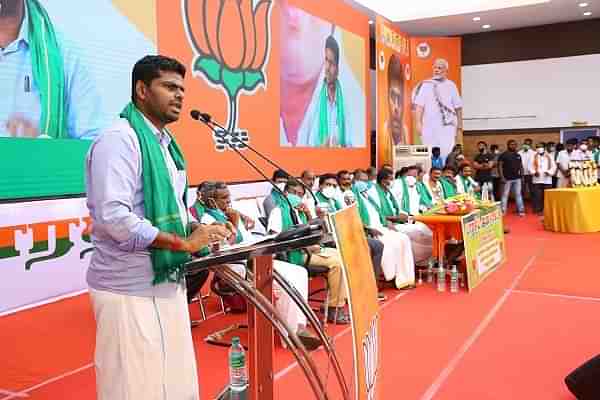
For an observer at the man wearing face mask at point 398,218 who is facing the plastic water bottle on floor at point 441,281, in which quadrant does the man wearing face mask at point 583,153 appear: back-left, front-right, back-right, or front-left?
back-left

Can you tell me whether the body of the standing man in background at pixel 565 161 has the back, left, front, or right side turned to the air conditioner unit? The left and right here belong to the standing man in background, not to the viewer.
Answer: right

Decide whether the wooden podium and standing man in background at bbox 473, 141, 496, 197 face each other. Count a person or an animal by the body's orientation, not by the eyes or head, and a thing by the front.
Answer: no

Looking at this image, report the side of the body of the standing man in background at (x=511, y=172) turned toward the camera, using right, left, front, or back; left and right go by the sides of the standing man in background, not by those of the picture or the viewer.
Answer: front

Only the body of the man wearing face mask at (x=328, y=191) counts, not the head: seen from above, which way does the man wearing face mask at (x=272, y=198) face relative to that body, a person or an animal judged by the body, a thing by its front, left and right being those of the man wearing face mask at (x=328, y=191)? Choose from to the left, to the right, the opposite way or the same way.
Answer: the same way

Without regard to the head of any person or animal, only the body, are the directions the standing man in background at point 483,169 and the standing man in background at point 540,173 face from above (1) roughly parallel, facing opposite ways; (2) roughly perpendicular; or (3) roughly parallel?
roughly parallel

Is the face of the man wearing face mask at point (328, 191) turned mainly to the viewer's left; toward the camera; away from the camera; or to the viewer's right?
toward the camera

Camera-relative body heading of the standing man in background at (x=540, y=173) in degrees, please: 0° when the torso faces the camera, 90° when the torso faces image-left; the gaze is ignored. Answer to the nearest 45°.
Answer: approximately 0°

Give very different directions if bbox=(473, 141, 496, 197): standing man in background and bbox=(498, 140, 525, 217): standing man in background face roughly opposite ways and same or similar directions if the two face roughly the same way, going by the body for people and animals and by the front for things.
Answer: same or similar directions

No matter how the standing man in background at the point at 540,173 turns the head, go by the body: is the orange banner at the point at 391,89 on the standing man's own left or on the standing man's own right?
on the standing man's own right

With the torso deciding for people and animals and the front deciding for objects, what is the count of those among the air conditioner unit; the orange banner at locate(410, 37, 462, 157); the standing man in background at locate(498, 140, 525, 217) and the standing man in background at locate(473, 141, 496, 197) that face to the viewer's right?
0

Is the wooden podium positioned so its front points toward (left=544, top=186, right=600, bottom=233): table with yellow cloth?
no

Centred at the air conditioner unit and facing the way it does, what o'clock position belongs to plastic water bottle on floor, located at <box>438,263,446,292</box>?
The plastic water bottle on floor is roughly at 12 o'clock from the air conditioner unit.

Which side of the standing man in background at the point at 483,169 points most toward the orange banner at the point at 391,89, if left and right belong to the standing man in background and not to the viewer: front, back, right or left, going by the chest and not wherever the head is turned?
right
